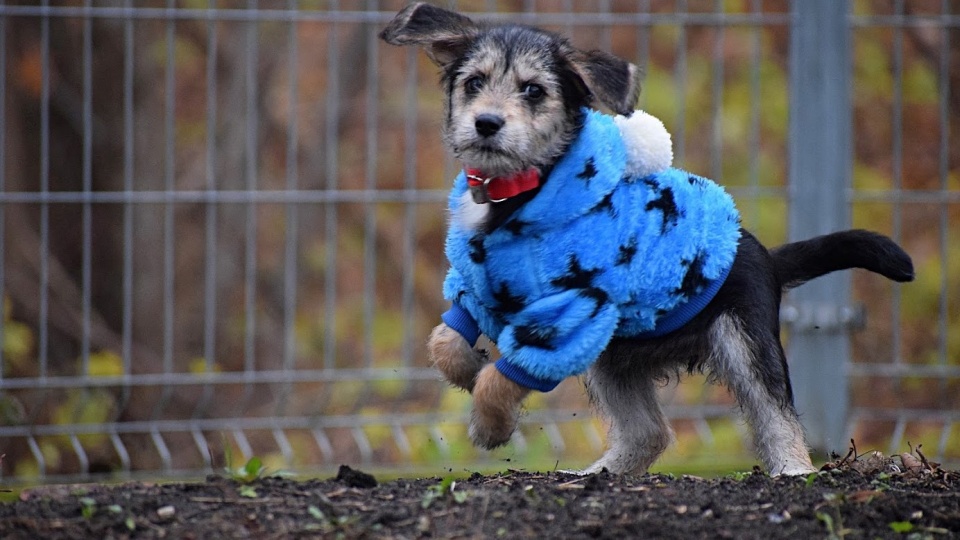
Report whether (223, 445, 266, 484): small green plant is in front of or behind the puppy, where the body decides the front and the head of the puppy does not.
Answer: in front

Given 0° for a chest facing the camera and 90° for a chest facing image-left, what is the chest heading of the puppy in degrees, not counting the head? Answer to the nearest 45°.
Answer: approximately 45°

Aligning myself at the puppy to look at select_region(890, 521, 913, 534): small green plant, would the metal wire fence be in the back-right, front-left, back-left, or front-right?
back-left

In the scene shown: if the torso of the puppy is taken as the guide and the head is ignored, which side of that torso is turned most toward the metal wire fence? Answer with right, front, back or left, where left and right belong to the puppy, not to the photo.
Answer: right

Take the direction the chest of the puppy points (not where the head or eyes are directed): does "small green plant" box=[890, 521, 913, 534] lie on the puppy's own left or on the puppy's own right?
on the puppy's own left

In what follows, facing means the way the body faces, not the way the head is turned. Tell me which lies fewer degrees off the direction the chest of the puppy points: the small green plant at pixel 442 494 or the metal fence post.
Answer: the small green plant

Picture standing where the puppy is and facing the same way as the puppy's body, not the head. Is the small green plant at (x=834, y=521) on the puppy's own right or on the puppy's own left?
on the puppy's own left

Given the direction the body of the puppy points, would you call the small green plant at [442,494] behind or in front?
in front
